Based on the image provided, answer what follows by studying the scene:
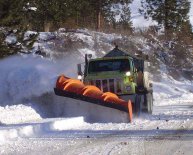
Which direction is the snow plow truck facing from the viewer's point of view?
toward the camera
